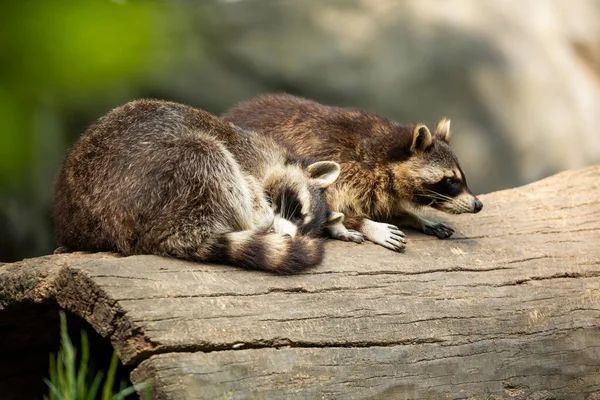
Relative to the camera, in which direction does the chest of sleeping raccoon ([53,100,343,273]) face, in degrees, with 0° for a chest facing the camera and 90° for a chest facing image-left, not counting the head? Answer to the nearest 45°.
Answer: approximately 270°
